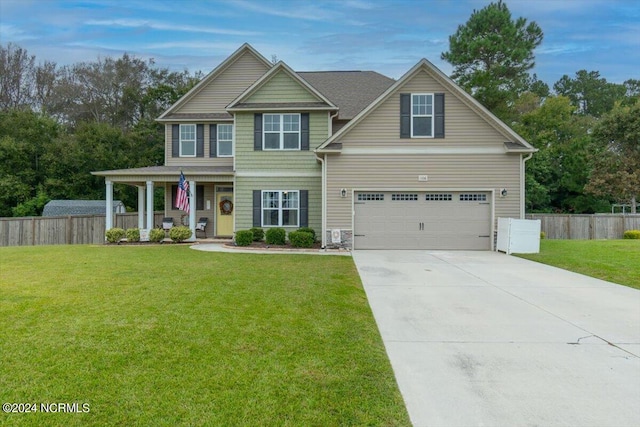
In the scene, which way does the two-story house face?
toward the camera

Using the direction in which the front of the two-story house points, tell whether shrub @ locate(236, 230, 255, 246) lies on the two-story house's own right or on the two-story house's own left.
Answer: on the two-story house's own right

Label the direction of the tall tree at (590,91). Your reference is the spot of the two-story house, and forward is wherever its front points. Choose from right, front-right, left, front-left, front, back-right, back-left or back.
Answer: back-left

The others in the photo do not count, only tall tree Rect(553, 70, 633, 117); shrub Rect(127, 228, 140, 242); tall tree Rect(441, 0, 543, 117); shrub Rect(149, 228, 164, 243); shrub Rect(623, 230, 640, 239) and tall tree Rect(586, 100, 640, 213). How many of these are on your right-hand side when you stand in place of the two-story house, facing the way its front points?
2

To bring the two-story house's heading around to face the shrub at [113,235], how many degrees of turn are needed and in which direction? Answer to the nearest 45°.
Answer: approximately 90° to its right

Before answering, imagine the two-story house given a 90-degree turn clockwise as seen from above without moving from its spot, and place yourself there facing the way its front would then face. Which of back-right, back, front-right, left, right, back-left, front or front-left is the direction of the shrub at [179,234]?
front

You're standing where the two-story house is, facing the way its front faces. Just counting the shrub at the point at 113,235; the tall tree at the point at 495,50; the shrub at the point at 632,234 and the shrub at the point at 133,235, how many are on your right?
2

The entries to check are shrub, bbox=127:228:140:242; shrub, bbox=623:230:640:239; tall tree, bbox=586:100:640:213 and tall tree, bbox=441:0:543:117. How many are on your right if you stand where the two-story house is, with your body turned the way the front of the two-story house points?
1

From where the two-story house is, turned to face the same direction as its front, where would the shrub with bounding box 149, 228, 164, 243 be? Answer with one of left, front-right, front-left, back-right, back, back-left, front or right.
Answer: right

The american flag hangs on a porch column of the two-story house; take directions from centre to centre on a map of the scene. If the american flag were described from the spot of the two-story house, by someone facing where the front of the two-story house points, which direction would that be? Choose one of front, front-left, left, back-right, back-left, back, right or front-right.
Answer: right

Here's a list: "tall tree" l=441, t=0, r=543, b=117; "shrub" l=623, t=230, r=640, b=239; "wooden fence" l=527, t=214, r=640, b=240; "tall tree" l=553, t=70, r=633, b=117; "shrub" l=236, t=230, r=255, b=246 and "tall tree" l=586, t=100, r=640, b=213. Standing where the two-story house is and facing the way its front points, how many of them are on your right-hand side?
1

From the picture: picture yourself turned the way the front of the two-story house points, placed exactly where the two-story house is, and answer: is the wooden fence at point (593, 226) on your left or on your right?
on your left
